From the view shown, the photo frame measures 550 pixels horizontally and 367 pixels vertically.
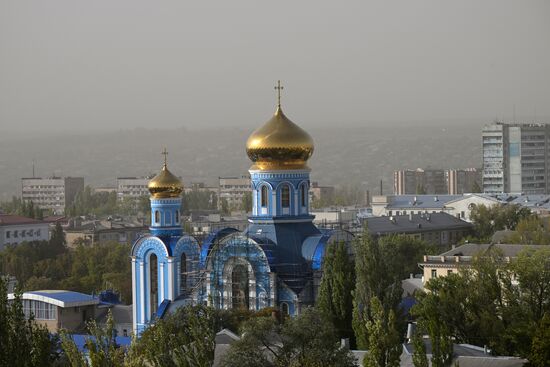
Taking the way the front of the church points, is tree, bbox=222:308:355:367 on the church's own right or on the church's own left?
on the church's own left

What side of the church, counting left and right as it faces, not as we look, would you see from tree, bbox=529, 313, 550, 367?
left

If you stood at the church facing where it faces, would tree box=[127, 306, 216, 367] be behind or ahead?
ahead

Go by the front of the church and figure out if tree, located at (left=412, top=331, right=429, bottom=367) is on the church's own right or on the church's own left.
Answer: on the church's own left

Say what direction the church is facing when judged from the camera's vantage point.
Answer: facing the viewer and to the left of the viewer

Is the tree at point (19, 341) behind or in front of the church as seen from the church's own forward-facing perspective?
in front

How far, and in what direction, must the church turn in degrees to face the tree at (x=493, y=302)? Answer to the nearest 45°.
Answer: approximately 90° to its left

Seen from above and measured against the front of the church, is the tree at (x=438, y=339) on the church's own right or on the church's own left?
on the church's own left
